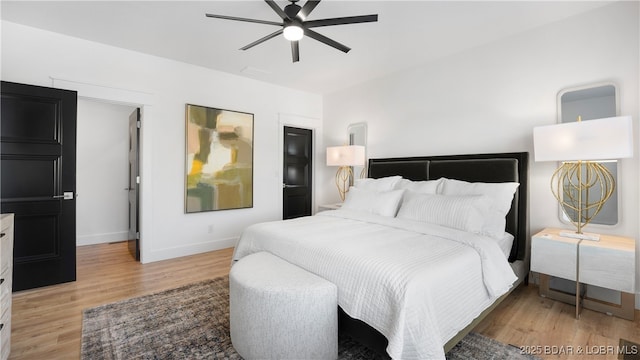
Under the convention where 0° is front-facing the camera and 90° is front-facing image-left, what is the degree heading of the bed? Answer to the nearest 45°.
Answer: approximately 45°

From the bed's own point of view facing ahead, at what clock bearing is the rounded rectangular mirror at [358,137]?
The rounded rectangular mirror is roughly at 4 o'clock from the bed.

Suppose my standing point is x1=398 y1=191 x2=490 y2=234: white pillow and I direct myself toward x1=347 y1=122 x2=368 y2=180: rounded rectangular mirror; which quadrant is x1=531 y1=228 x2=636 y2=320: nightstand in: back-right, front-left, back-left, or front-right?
back-right

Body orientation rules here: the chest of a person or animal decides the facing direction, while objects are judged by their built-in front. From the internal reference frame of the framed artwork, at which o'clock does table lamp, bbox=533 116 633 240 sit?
The table lamp is roughly at 12 o'clock from the framed artwork.

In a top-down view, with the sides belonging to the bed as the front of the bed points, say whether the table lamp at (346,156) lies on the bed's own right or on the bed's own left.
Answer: on the bed's own right

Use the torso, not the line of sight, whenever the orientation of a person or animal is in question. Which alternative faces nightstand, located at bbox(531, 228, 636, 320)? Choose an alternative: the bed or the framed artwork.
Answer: the framed artwork

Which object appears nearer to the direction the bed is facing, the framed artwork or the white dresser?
the white dresser
